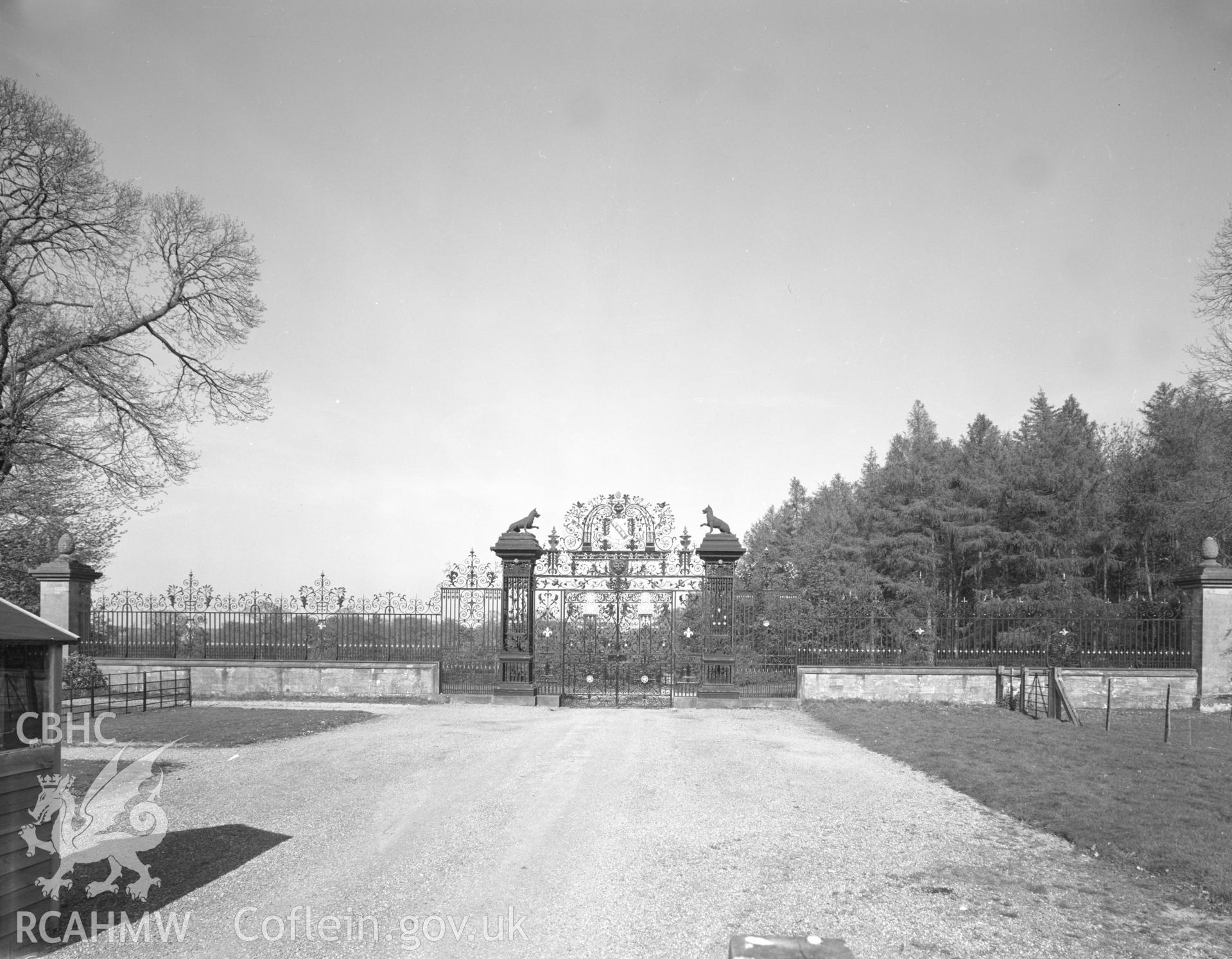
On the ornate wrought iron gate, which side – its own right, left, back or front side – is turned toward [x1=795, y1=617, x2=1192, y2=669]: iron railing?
left

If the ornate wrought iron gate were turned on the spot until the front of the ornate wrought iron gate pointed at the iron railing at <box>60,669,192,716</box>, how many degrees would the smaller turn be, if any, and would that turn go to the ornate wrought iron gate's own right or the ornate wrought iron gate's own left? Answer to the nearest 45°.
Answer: approximately 90° to the ornate wrought iron gate's own right

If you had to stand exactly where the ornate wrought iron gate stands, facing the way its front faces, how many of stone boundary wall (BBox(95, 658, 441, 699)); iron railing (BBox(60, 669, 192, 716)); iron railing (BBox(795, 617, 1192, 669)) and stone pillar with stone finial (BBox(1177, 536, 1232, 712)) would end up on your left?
2

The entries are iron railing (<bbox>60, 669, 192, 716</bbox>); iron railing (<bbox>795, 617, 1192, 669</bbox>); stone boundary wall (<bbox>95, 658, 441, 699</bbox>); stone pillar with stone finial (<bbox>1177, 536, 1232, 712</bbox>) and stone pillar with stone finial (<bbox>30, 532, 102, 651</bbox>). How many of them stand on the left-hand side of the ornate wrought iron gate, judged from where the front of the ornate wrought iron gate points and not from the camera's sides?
2

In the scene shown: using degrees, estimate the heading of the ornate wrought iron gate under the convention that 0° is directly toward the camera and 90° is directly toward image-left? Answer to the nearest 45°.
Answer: approximately 0°

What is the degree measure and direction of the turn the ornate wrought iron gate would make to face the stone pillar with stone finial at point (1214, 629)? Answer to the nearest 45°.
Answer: approximately 90° to its left

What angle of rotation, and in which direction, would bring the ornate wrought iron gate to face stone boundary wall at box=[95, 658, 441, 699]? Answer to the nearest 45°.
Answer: approximately 90° to its right

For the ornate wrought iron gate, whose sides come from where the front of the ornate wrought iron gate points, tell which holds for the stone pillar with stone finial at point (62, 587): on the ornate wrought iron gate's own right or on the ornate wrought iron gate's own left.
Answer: on the ornate wrought iron gate's own right

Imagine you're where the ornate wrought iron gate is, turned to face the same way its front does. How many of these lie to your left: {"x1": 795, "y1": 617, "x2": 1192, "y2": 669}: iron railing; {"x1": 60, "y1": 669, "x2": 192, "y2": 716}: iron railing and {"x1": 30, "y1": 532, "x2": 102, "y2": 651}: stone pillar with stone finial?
1
